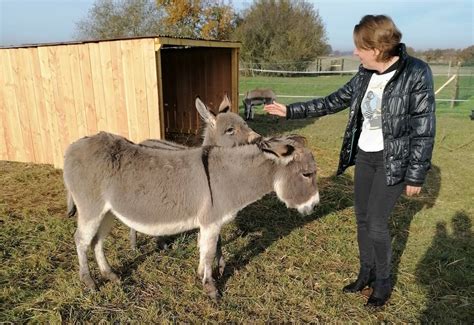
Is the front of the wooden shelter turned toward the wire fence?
no

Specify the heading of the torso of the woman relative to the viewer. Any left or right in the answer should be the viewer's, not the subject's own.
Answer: facing the viewer and to the left of the viewer

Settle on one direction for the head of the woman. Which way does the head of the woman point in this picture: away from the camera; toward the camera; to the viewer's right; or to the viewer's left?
to the viewer's left

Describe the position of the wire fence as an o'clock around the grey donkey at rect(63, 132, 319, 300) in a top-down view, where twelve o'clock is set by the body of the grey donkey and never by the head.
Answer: The wire fence is roughly at 10 o'clock from the grey donkey.

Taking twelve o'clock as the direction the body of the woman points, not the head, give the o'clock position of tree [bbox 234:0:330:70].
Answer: The tree is roughly at 4 o'clock from the woman.

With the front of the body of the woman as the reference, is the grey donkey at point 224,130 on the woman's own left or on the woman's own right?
on the woman's own right

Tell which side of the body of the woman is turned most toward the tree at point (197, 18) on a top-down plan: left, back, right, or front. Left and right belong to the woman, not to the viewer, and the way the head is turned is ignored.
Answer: right

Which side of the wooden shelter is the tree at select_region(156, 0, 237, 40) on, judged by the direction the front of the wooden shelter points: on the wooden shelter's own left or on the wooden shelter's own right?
on the wooden shelter's own left

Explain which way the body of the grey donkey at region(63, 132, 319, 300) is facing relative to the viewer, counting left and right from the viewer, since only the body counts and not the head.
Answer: facing to the right of the viewer

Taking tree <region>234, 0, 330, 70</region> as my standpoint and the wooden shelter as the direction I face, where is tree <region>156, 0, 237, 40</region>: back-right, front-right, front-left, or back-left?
front-right

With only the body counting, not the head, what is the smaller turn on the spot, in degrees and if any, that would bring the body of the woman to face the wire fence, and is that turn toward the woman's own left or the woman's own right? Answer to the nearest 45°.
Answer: approximately 135° to the woman's own right

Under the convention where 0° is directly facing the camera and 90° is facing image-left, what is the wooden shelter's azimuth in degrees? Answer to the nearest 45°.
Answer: approximately 315°
